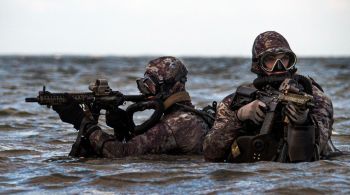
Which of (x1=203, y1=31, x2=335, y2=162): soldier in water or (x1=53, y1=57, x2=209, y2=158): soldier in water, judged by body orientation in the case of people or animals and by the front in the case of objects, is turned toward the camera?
(x1=203, y1=31, x2=335, y2=162): soldier in water

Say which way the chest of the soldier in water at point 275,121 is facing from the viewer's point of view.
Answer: toward the camera

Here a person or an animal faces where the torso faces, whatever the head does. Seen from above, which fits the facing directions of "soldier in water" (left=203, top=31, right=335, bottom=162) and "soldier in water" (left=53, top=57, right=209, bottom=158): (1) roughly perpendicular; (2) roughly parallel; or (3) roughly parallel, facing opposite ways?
roughly perpendicular

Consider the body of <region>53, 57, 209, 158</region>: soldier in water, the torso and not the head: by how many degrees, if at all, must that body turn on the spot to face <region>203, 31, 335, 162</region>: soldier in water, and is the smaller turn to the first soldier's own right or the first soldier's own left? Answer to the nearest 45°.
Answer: approximately 135° to the first soldier's own left

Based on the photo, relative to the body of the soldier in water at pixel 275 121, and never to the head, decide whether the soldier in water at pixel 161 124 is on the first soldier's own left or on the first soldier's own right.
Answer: on the first soldier's own right

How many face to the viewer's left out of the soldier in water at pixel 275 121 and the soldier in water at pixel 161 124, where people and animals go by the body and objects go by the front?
1

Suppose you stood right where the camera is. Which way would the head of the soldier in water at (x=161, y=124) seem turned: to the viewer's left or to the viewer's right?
to the viewer's left

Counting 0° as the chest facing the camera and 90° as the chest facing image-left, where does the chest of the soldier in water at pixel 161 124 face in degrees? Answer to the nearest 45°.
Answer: approximately 90°
